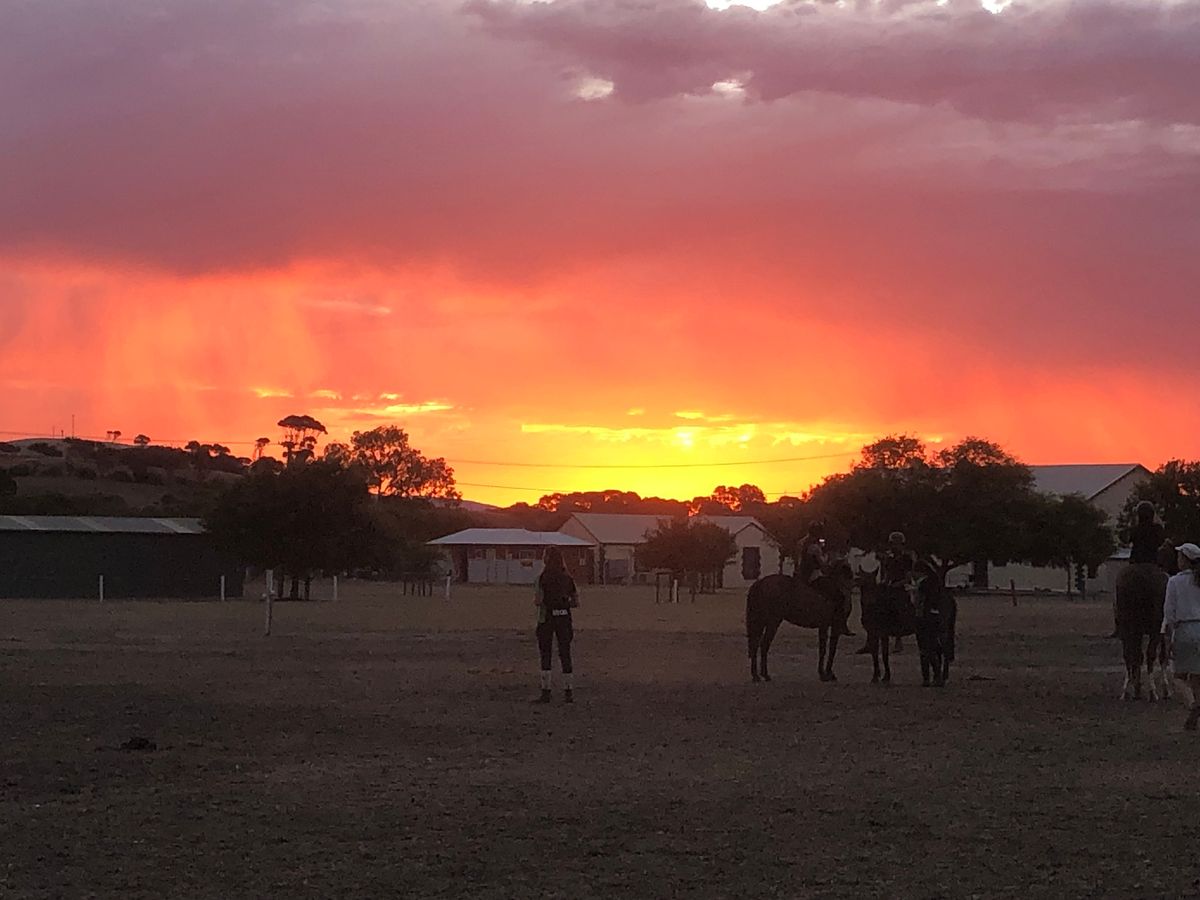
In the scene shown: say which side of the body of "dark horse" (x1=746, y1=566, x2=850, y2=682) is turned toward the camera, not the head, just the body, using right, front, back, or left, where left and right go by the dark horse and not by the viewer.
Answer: right

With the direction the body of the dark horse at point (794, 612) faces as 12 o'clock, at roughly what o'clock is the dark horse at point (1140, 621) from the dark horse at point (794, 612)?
the dark horse at point (1140, 621) is roughly at 1 o'clock from the dark horse at point (794, 612).

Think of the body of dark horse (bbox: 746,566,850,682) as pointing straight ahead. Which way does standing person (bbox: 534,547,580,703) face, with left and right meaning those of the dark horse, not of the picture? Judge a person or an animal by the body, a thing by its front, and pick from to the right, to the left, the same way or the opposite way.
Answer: to the left

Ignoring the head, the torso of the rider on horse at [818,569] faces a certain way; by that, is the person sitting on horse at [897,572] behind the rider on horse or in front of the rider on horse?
in front

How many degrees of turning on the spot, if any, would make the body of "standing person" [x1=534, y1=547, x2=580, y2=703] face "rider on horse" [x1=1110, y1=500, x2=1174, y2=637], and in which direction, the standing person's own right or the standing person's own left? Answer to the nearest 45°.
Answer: approximately 90° to the standing person's own right

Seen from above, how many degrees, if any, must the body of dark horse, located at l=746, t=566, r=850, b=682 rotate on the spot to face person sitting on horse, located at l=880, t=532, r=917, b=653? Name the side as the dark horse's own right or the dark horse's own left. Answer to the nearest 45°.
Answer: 0° — it already faces them

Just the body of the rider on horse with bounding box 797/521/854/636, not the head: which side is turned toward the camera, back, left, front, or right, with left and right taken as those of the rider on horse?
right

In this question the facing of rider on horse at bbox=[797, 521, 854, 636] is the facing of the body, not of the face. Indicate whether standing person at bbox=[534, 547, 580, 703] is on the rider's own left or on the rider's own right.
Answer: on the rider's own right

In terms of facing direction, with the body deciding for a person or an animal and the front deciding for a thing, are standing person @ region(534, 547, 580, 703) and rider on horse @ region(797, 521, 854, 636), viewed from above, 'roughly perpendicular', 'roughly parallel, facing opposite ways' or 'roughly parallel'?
roughly perpendicular

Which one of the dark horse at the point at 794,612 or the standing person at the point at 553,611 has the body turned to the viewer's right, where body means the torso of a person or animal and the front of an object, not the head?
the dark horse

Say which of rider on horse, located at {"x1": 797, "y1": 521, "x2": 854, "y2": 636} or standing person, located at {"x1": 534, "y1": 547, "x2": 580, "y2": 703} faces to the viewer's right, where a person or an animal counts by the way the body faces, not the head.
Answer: the rider on horse

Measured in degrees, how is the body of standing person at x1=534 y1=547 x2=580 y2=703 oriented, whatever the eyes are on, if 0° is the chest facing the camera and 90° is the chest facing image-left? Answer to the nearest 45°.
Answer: approximately 180°
